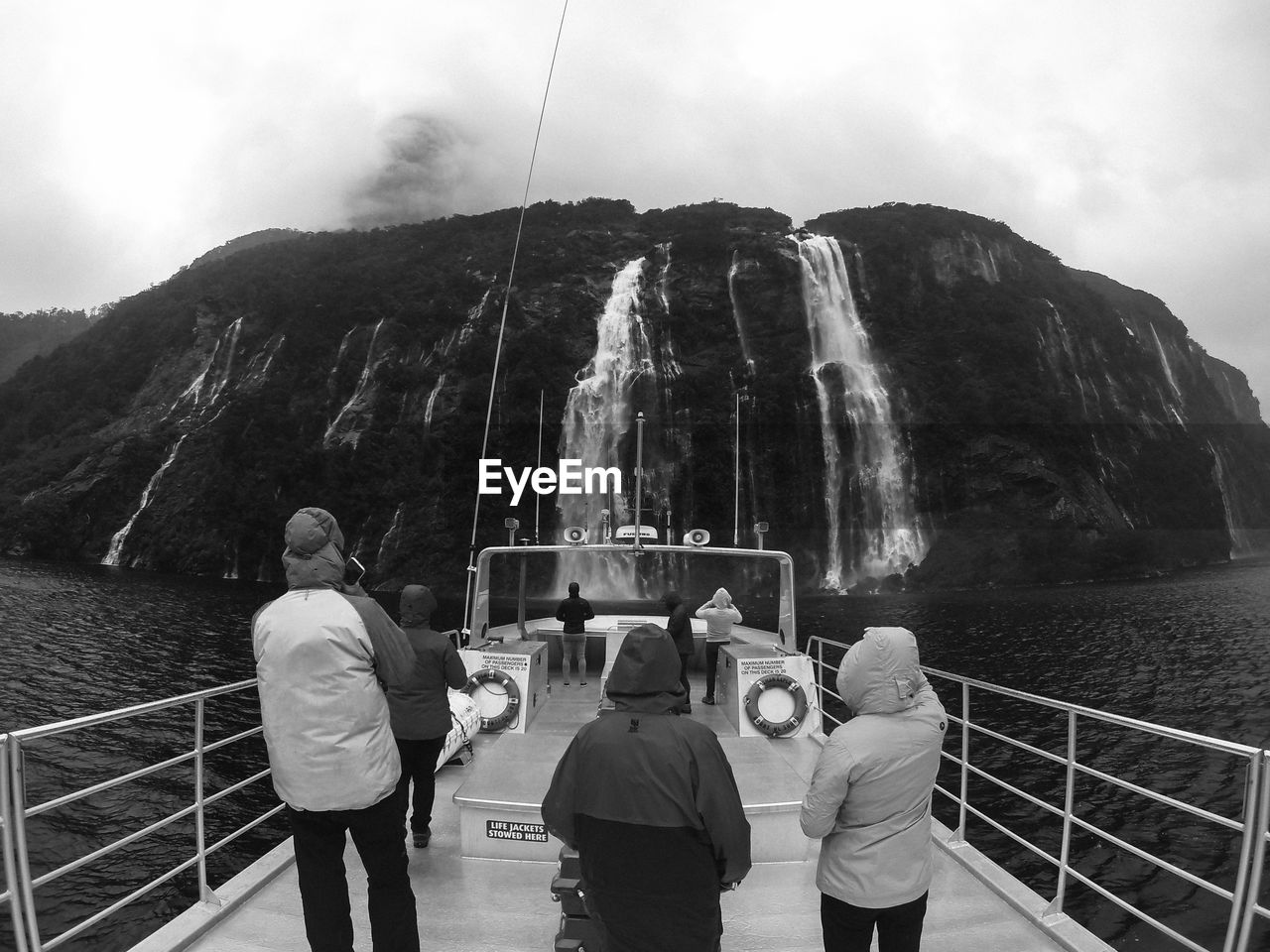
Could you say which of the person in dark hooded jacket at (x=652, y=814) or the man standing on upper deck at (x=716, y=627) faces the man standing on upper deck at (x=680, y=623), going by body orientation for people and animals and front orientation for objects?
the person in dark hooded jacket

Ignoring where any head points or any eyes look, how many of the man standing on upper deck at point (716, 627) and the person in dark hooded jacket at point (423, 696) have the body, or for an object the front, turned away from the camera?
2

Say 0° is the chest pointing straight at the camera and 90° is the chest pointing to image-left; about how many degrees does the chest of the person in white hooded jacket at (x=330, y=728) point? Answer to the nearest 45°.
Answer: approximately 180°

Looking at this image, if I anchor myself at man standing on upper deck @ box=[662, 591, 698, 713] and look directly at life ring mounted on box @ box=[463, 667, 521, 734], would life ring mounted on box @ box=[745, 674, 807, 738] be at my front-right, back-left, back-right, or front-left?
back-left

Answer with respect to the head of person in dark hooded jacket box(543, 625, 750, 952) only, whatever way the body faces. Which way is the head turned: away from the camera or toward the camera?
away from the camera

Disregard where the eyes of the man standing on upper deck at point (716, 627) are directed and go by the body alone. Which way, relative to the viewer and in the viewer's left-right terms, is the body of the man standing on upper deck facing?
facing away from the viewer

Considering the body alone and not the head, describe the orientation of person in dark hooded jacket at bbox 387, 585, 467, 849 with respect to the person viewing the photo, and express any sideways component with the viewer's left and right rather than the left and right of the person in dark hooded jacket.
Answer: facing away from the viewer

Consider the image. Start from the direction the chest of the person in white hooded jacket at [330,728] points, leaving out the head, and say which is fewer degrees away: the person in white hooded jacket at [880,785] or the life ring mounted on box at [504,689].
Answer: the life ring mounted on box
